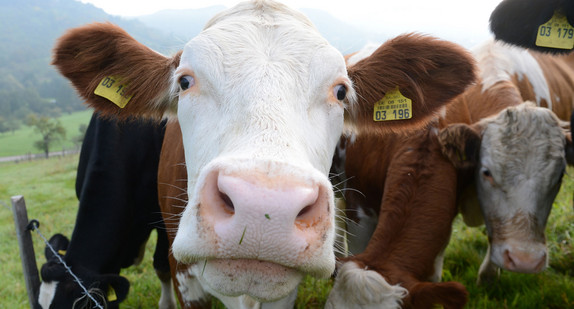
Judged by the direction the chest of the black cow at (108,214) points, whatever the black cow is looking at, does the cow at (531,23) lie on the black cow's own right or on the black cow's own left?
on the black cow's own left

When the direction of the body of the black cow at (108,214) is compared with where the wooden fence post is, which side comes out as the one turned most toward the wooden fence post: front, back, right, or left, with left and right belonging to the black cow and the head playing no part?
front

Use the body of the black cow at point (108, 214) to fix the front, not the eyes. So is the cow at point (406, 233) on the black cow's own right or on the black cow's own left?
on the black cow's own left

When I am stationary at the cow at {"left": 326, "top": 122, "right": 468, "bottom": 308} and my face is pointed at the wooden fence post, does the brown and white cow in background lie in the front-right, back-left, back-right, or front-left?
back-right

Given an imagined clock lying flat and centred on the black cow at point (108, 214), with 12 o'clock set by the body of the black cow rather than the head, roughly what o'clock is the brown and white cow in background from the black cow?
The brown and white cow in background is roughly at 8 o'clock from the black cow.
